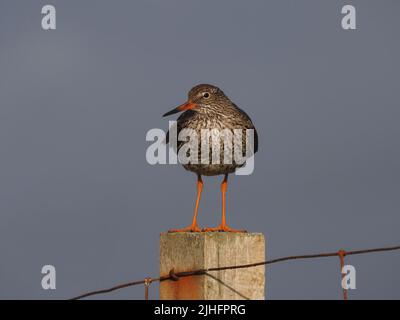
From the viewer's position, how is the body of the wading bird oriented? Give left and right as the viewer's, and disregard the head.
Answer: facing the viewer
